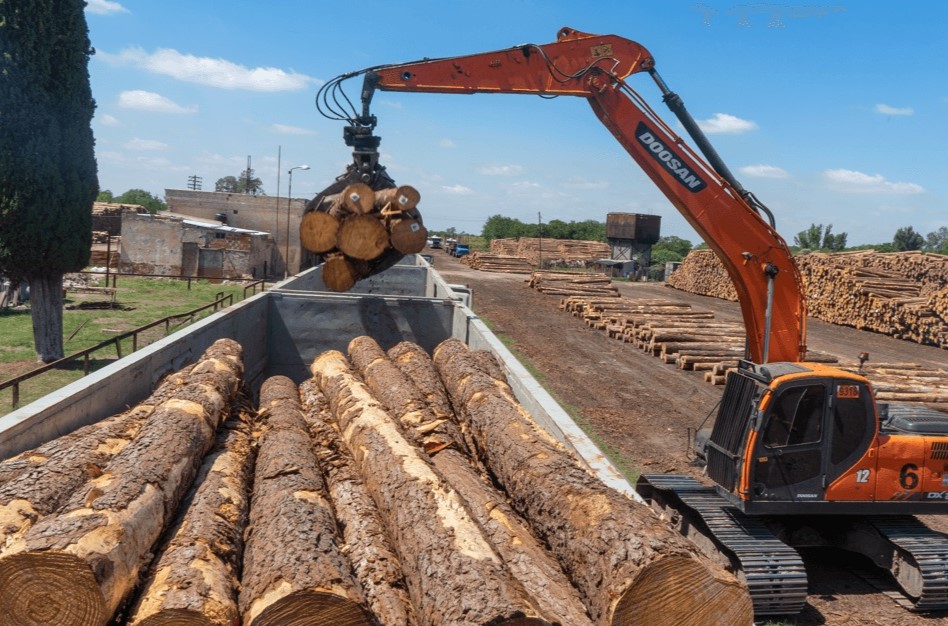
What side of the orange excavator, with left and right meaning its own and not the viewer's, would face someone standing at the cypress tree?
front

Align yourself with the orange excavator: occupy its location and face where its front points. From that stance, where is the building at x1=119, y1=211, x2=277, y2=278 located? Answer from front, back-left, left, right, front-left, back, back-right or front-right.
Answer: front-right

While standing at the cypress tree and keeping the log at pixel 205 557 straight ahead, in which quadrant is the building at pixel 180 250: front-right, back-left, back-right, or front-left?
back-left

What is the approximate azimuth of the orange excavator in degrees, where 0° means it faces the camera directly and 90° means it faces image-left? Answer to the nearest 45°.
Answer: approximately 90°

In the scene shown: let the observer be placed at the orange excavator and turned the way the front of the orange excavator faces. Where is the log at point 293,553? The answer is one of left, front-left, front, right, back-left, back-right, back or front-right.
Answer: front-left

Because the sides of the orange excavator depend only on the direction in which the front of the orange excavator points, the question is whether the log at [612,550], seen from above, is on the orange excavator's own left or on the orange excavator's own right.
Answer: on the orange excavator's own left

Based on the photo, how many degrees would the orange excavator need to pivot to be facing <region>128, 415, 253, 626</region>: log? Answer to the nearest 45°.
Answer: approximately 45° to its left

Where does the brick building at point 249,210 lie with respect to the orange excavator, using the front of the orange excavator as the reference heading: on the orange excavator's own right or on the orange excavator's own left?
on the orange excavator's own right
